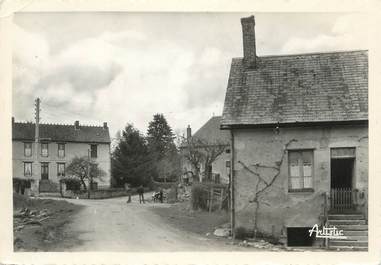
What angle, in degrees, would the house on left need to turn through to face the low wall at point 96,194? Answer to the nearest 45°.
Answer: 0° — it already faces it

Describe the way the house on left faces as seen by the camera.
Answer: facing the viewer

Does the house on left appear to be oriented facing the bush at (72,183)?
yes
